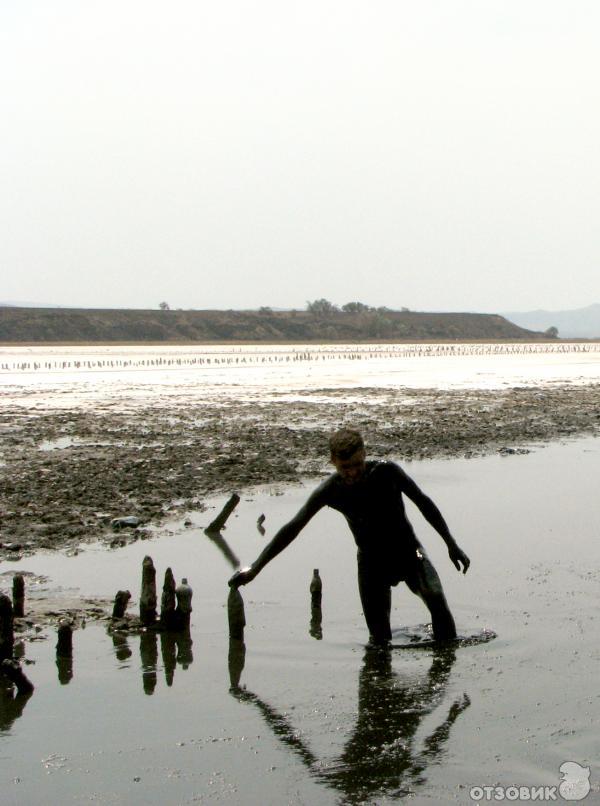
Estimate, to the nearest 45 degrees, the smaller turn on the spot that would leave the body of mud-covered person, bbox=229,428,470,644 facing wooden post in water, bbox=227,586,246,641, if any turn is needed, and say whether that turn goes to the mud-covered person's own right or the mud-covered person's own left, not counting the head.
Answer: approximately 135° to the mud-covered person's own right

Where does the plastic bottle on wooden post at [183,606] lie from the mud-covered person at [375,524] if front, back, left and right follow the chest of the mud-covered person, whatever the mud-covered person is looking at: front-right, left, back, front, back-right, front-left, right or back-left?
back-right

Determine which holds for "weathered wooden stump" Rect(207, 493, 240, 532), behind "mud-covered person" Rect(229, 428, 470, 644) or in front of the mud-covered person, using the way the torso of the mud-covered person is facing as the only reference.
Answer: behind

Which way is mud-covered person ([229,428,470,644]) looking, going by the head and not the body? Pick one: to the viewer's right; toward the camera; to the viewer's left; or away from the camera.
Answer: toward the camera

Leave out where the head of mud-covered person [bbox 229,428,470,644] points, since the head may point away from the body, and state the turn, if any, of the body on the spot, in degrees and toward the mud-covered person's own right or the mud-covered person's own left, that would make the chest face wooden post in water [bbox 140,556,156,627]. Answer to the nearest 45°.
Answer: approximately 135° to the mud-covered person's own right

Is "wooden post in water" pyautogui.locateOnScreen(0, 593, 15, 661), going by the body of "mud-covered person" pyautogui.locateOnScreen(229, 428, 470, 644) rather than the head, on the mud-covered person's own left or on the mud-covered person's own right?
on the mud-covered person's own right

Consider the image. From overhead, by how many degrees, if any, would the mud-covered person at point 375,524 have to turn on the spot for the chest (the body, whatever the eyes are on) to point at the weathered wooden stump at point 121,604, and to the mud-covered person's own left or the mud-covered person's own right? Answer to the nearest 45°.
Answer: approximately 135° to the mud-covered person's own right

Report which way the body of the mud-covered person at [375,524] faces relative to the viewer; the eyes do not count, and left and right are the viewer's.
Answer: facing the viewer

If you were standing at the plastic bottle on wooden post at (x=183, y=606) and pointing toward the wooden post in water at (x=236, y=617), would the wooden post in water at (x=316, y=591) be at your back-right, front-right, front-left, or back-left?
front-left
